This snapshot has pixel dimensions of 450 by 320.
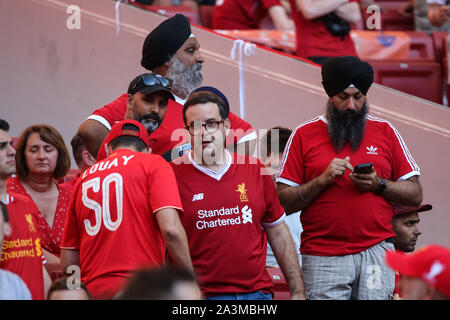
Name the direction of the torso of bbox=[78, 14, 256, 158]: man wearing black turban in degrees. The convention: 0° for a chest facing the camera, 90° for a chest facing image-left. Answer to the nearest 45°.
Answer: approximately 315°

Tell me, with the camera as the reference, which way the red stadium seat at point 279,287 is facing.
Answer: facing the viewer and to the right of the viewer

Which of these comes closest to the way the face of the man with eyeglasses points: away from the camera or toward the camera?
toward the camera

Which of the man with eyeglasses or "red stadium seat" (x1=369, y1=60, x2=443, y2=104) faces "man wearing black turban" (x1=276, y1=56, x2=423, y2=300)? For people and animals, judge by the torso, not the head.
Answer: the red stadium seat

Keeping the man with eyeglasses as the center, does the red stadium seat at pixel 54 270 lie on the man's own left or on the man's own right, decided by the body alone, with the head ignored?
on the man's own right

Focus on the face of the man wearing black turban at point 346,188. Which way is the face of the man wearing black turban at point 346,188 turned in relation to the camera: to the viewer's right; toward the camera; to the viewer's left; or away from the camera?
toward the camera

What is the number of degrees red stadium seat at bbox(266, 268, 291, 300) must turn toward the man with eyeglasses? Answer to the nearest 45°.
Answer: approximately 45° to its right

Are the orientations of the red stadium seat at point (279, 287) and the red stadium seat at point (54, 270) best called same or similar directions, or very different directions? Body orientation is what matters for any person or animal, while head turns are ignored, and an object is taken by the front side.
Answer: same or similar directions

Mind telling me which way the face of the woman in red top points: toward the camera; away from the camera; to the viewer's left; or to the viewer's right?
toward the camera

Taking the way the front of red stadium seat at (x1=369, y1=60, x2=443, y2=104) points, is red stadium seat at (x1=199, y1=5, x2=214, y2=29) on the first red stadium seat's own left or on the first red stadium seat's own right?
on the first red stadium seat's own right

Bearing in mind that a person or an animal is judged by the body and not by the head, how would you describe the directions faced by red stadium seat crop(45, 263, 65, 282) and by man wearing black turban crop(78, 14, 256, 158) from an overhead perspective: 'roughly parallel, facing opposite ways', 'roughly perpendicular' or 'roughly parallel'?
roughly parallel

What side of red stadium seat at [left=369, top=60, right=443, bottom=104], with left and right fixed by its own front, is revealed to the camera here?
front

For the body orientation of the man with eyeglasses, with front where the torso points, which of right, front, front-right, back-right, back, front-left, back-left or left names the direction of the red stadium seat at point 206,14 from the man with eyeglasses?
back

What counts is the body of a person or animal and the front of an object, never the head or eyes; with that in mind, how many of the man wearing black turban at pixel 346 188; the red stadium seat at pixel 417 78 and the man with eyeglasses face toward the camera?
3
